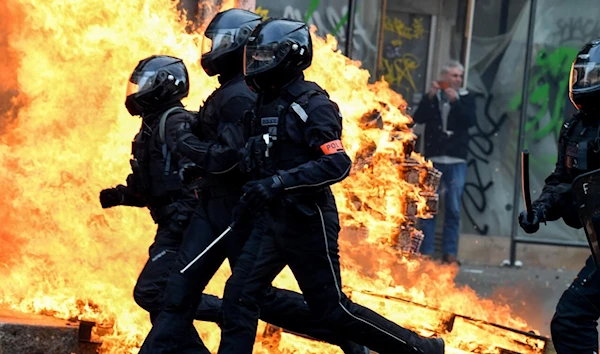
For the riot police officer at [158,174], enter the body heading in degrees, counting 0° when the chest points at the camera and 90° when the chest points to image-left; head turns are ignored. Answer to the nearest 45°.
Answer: approximately 90°

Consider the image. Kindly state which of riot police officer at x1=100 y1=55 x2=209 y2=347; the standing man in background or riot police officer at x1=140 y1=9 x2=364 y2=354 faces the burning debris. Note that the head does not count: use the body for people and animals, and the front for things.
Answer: the standing man in background

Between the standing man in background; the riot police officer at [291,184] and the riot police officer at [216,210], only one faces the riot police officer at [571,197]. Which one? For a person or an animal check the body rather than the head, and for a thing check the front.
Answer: the standing man in background

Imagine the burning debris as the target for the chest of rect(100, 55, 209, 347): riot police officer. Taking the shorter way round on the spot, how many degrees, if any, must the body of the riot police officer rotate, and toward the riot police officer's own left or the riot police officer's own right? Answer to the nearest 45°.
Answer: approximately 135° to the riot police officer's own right

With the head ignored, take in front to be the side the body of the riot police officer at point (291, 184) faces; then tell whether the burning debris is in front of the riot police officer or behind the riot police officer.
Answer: behind

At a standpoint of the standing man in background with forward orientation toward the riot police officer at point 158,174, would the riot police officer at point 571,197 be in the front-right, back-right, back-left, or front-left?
front-left

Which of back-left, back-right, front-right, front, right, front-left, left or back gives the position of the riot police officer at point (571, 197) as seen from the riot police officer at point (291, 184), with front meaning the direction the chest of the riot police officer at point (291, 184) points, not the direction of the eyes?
back-left

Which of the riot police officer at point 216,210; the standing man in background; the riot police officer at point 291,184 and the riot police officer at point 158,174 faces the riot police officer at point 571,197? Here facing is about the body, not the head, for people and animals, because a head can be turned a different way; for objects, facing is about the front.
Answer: the standing man in background

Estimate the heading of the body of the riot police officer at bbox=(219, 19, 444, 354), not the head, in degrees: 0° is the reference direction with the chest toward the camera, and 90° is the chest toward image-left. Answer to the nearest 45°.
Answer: approximately 45°

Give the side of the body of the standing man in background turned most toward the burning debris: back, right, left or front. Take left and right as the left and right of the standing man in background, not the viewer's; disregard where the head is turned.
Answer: front

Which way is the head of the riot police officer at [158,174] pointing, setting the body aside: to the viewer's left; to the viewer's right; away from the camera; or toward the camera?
to the viewer's left

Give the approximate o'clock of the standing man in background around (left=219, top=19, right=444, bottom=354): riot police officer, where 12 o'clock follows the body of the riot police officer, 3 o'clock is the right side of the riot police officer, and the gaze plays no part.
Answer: The standing man in background is roughly at 5 o'clock from the riot police officer.

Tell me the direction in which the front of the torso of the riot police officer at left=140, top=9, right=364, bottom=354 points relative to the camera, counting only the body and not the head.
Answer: to the viewer's left

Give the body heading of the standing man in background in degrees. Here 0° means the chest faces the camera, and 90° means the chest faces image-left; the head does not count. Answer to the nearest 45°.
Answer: approximately 0°

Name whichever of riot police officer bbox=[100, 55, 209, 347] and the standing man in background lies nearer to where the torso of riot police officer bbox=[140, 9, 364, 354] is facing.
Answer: the riot police officer
